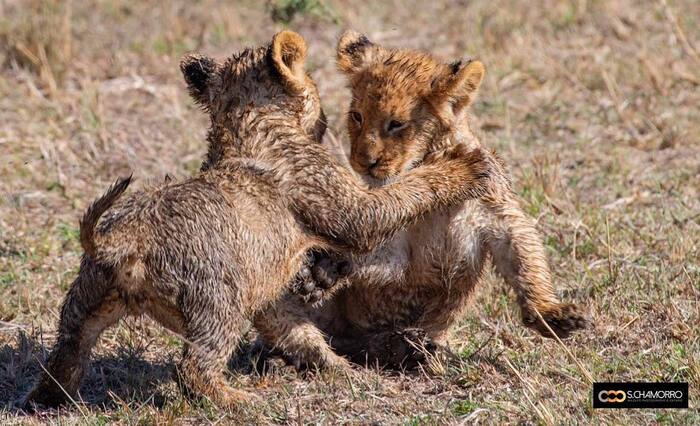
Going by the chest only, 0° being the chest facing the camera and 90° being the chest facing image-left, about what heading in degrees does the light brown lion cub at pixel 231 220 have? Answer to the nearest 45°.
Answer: approximately 225°
